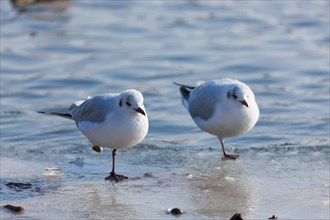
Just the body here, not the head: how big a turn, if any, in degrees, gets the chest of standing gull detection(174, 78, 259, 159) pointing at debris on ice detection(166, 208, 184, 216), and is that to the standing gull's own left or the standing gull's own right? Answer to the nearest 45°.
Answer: approximately 45° to the standing gull's own right

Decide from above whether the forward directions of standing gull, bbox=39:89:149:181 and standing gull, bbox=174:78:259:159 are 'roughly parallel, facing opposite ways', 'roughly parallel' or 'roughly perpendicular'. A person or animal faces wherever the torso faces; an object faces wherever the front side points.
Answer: roughly parallel

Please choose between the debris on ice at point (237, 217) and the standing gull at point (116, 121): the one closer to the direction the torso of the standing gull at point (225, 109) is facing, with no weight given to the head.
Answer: the debris on ice

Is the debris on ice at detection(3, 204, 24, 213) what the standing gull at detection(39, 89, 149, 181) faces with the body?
no

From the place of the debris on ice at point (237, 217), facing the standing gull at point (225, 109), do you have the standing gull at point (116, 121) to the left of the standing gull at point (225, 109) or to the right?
left

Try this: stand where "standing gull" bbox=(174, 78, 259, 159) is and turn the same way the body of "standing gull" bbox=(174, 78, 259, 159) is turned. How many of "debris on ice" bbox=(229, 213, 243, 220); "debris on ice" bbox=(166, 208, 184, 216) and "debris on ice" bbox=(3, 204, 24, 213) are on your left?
0

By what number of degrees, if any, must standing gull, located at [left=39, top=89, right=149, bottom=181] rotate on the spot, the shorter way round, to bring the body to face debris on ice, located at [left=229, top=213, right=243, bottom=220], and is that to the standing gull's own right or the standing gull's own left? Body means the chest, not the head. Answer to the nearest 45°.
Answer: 0° — it already faces it

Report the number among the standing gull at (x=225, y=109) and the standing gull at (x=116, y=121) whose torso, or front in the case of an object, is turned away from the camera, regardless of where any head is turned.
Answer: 0

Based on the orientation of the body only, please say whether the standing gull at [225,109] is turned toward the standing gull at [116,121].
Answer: no

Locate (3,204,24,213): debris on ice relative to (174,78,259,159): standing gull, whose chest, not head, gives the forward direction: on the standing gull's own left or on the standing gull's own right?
on the standing gull's own right

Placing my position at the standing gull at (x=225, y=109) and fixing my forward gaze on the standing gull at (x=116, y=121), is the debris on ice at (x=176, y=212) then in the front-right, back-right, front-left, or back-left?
front-left

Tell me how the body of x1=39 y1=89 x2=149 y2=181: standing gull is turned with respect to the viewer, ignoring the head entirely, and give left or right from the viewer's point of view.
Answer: facing the viewer and to the right of the viewer

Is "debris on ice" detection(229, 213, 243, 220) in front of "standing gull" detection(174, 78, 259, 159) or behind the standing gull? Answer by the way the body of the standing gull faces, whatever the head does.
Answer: in front
